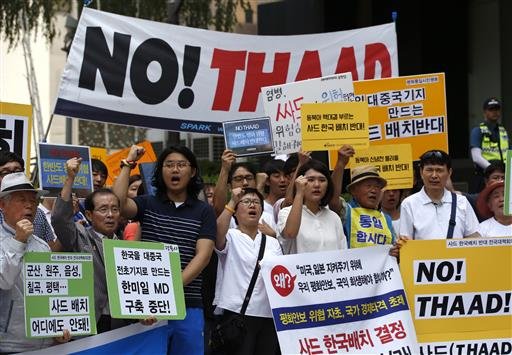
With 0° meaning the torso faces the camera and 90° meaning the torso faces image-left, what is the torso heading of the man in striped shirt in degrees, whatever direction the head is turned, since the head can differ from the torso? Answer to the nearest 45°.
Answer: approximately 0°

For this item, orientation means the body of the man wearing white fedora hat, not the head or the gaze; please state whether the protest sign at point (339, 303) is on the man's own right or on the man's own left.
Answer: on the man's own left

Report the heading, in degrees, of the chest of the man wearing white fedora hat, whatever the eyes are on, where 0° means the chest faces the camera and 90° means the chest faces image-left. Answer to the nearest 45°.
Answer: approximately 315°

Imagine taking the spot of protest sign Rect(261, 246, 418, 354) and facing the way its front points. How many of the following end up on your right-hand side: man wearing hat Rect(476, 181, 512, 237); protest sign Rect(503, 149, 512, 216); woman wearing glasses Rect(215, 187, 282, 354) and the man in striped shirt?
2

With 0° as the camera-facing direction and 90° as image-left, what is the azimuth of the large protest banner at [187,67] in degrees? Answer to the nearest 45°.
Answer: approximately 0°
